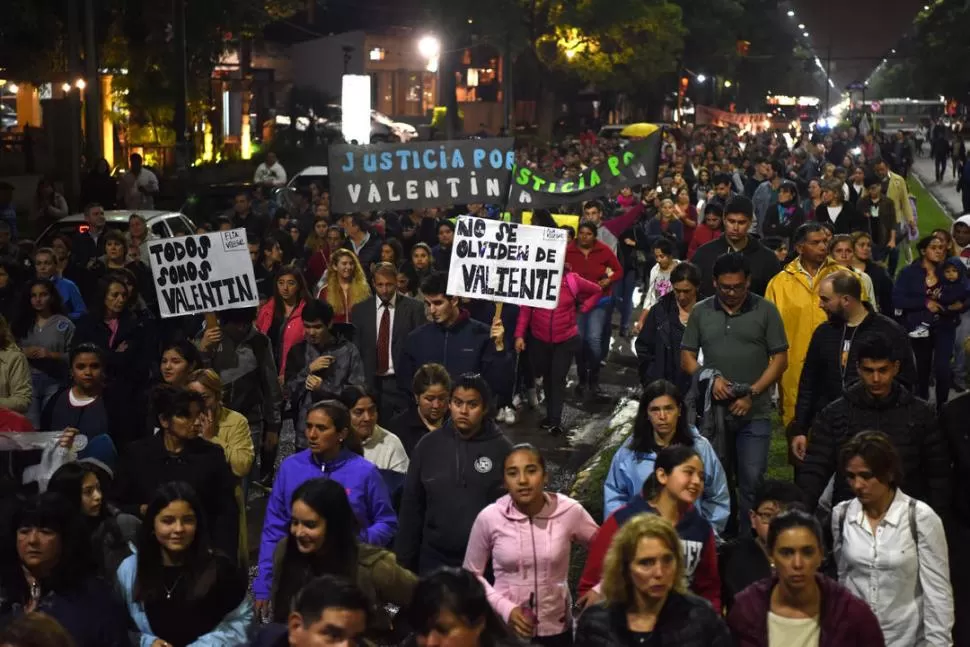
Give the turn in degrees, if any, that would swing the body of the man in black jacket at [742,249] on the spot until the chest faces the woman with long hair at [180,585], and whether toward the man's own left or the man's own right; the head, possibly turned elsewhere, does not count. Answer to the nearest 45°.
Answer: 0° — they already face them

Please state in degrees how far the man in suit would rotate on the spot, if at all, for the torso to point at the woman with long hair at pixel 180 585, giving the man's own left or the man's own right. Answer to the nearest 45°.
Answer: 0° — they already face them

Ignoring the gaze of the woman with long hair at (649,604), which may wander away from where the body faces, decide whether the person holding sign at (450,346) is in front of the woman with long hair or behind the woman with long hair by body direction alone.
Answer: behind

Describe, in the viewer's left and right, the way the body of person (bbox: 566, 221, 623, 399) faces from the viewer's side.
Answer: facing the viewer

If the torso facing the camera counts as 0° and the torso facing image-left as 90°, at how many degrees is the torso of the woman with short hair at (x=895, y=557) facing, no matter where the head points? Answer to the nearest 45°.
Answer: approximately 45°

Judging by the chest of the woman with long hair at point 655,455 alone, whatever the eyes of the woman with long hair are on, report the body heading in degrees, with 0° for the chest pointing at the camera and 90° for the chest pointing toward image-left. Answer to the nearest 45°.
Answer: approximately 0°

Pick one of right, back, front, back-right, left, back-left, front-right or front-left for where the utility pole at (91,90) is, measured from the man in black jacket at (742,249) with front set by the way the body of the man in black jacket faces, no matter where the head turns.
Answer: back-right

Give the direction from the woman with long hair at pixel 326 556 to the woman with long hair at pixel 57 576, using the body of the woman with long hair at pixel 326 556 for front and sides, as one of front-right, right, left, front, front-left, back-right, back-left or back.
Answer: front-right

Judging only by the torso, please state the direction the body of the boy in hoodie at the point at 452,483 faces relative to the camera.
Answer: toward the camera
